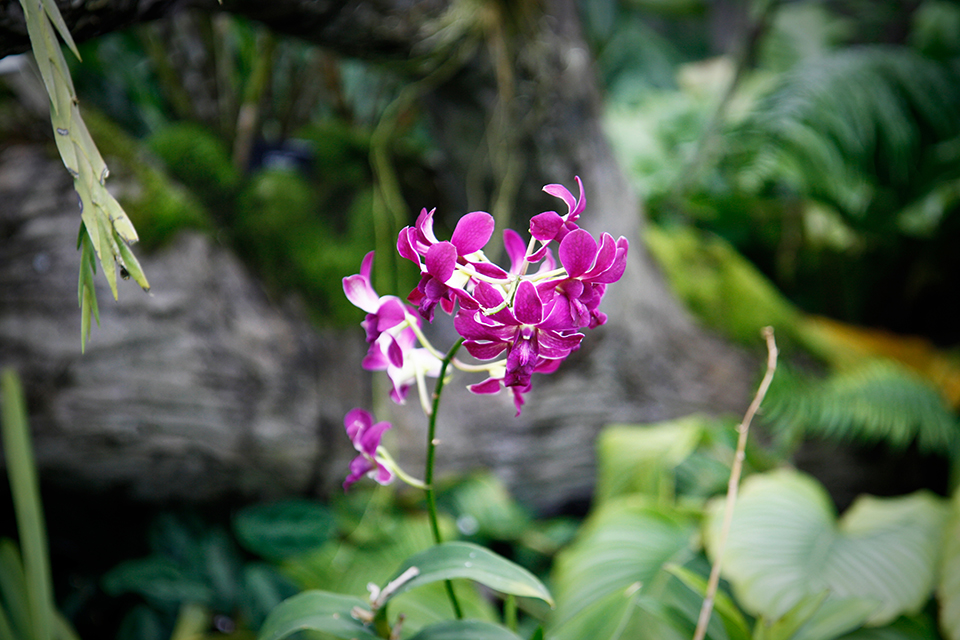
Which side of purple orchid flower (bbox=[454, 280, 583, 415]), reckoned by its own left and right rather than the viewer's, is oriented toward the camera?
front

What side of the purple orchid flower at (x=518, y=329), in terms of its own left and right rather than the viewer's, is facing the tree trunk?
back
